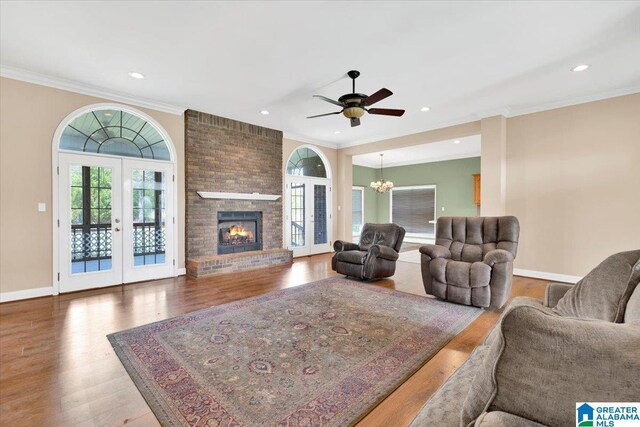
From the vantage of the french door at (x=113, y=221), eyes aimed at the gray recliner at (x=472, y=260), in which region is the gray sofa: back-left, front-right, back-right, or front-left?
front-right

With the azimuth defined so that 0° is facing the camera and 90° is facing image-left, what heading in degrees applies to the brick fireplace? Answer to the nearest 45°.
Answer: approximately 315°

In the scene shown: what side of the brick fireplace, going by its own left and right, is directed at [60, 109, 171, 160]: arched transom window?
right

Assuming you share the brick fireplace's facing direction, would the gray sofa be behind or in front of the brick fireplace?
in front

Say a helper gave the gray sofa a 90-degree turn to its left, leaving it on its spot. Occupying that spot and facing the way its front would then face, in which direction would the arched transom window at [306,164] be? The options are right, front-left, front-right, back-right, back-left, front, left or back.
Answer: back-right

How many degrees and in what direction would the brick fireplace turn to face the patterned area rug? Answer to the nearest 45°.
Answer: approximately 45° to its right

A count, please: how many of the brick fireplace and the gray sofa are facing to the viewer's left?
1

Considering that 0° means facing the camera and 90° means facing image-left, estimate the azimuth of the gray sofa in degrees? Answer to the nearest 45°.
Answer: approximately 90°

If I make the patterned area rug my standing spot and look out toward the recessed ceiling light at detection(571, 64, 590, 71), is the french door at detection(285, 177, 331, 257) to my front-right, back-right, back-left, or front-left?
front-left

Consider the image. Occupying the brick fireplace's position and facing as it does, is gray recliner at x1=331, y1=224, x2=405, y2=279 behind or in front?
in front

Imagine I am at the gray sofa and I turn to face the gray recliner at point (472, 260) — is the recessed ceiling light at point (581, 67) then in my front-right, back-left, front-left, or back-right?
front-right

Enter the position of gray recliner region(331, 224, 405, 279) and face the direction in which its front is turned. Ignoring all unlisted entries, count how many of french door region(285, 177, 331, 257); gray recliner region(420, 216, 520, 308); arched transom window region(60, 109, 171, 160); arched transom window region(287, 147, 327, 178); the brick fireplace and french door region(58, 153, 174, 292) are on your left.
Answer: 1

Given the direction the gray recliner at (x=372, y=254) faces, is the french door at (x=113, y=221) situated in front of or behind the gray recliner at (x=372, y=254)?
in front

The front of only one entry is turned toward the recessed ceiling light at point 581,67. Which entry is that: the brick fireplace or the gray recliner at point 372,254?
the brick fireplace

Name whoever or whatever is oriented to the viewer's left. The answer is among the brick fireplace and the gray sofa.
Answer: the gray sofa

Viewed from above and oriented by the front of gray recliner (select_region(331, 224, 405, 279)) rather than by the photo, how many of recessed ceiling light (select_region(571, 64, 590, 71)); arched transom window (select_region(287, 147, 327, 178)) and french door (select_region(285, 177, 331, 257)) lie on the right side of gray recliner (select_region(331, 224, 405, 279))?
2

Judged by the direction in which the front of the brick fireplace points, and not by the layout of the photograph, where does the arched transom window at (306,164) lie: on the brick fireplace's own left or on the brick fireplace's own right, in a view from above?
on the brick fireplace's own left
